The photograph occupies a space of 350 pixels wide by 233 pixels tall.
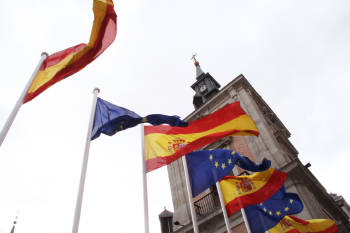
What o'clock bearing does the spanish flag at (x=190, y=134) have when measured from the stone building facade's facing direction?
The spanish flag is roughly at 11 o'clock from the stone building facade.

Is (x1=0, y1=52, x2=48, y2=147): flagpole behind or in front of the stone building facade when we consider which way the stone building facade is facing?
in front

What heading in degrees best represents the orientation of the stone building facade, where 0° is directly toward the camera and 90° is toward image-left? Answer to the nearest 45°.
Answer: approximately 45°

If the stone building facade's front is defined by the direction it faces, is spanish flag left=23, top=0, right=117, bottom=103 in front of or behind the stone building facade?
in front
